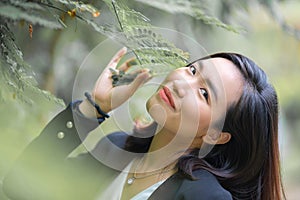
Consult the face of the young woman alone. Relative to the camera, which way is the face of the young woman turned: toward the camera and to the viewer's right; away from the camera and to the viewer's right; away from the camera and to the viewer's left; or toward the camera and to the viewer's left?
toward the camera and to the viewer's left

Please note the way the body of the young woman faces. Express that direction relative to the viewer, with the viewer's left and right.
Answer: facing the viewer and to the left of the viewer
